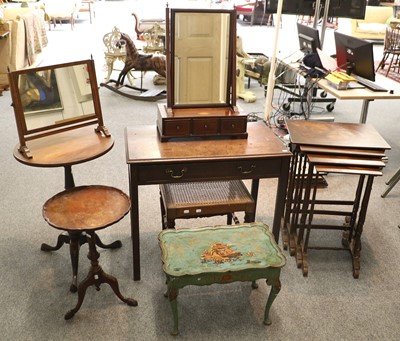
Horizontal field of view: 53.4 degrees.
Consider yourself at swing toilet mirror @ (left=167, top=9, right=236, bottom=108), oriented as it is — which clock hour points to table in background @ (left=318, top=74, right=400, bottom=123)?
The table in background is roughly at 8 o'clock from the swing toilet mirror.

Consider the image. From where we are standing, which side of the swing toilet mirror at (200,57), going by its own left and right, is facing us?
front

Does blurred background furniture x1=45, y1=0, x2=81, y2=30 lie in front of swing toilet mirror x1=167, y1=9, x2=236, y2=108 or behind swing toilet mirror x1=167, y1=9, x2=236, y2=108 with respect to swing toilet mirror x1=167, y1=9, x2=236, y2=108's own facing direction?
behind

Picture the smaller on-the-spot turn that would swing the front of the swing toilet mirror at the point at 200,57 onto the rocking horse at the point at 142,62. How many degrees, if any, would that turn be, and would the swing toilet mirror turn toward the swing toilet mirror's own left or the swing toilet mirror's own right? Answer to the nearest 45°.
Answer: approximately 180°

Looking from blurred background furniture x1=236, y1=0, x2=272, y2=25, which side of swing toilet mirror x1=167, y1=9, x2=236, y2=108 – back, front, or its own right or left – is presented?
back

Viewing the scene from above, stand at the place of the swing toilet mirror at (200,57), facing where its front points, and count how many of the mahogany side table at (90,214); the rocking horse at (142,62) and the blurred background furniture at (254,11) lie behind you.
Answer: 2

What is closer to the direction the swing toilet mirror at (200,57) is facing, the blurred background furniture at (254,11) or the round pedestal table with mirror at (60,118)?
the round pedestal table with mirror

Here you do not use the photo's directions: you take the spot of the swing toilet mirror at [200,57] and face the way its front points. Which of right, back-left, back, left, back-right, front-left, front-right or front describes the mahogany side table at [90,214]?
front-right

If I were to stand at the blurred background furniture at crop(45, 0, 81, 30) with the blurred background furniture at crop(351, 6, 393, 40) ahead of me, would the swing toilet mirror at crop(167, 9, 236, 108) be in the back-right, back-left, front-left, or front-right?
front-right

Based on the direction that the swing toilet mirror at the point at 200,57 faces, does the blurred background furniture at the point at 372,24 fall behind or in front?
behind
